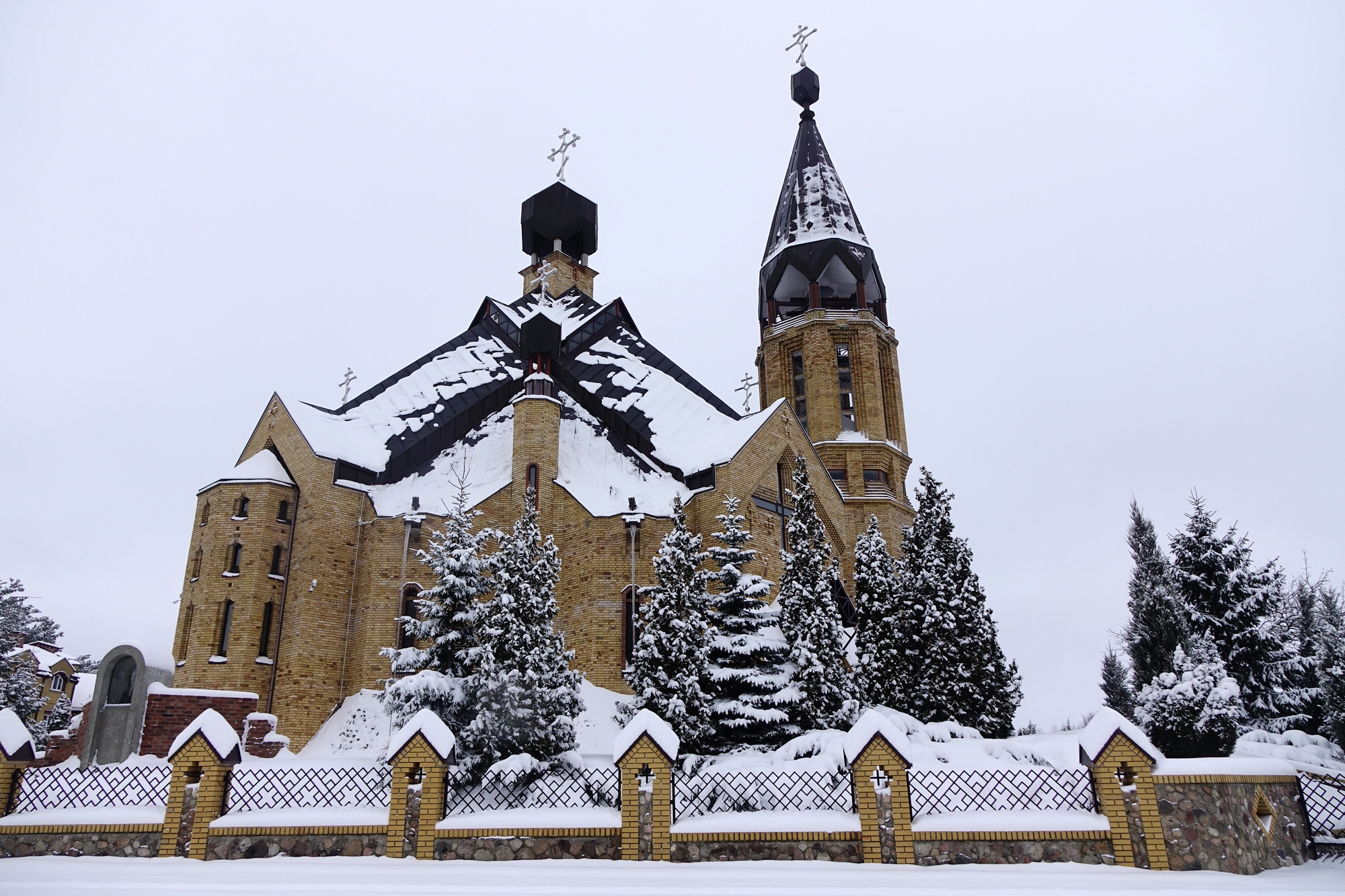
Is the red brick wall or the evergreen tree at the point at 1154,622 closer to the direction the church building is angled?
the evergreen tree

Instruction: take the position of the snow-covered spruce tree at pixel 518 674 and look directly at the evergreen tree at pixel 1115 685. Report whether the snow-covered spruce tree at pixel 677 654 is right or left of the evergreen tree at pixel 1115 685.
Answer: right

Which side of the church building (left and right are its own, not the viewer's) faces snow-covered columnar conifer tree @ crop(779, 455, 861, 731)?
right

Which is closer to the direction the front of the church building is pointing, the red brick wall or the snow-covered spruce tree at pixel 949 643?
the snow-covered spruce tree
